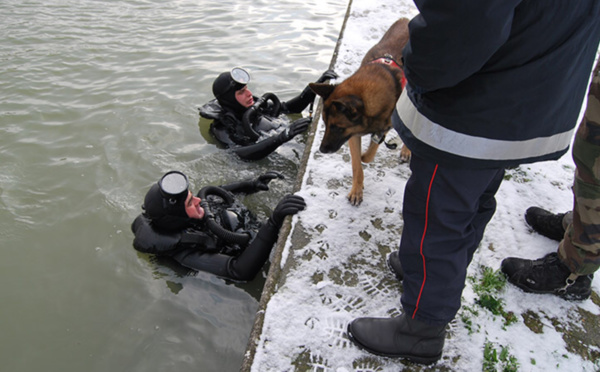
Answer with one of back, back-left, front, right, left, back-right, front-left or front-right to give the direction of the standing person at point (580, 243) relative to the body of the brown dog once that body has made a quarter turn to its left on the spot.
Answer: front

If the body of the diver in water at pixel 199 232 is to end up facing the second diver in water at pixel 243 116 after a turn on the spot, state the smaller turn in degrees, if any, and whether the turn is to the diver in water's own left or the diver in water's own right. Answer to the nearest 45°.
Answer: approximately 90° to the diver in water's own left

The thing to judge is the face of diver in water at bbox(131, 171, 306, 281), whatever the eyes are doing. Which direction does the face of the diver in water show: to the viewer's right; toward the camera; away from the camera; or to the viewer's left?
to the viewer's right

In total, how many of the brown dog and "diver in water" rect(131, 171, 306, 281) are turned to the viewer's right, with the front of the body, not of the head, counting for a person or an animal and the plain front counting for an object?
1

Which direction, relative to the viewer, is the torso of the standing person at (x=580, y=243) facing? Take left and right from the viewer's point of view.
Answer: facing to the left of the viewer

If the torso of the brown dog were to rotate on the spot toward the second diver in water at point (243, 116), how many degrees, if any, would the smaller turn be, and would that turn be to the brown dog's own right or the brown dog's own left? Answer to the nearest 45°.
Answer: approximately 90° to the brown dog's own right

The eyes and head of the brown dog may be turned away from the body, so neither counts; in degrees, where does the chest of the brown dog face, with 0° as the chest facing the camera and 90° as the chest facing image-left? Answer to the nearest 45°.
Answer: approximately 45°

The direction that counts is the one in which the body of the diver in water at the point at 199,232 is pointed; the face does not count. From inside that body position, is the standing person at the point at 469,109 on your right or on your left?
on your right

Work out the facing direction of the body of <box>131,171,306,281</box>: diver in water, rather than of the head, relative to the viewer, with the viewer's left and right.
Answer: facing to the right of the viewer
